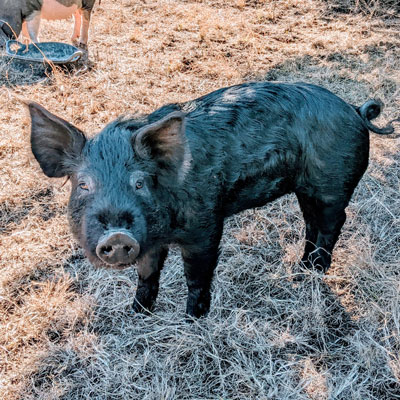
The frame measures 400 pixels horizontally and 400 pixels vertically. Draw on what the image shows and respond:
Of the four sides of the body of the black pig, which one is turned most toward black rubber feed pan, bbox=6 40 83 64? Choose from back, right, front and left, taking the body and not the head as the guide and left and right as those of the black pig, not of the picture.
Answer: right

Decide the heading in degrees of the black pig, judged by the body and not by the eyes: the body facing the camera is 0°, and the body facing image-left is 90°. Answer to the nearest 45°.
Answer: approximately 45°
